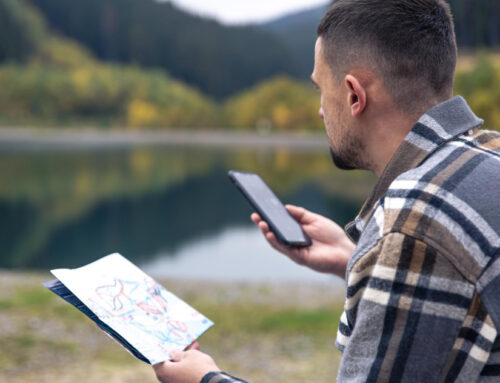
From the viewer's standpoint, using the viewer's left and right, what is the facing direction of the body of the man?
facing away from the viewer and to the left of the viewer

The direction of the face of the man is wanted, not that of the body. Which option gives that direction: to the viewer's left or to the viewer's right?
to the viewer's left
